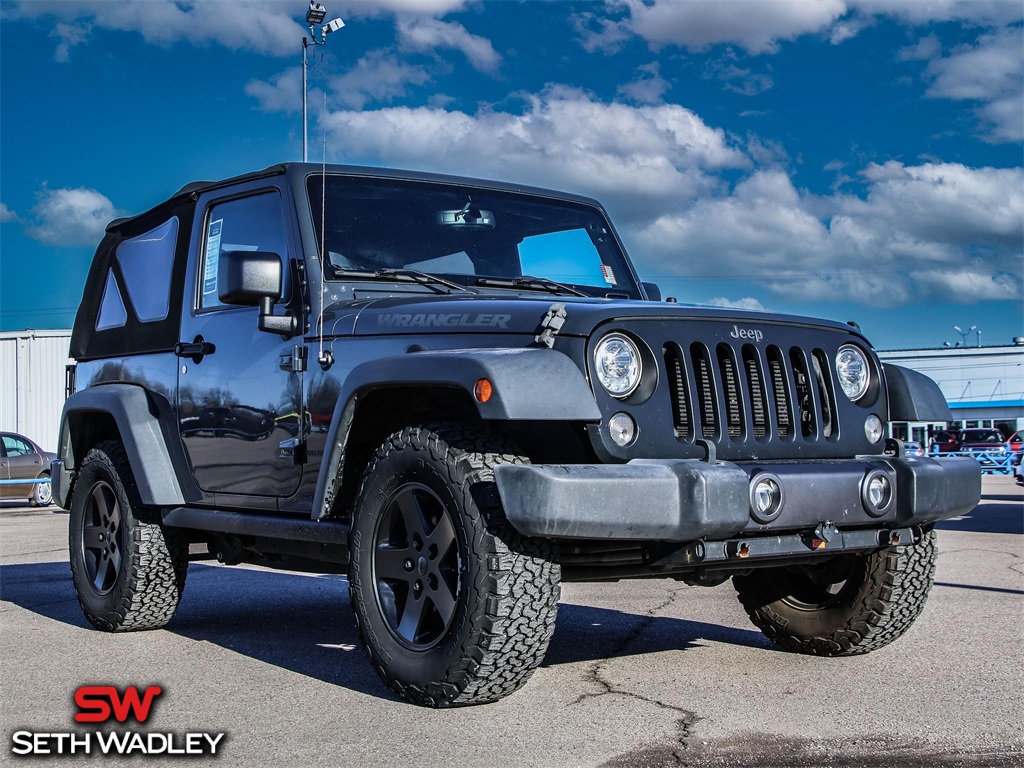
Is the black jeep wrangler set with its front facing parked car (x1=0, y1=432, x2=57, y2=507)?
no

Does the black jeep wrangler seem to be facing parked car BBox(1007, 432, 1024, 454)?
no

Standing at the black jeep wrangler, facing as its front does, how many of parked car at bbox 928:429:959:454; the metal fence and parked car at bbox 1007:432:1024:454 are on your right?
0

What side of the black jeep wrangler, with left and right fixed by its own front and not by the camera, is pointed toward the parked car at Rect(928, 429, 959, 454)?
left

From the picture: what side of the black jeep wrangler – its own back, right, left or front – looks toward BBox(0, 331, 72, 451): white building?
back

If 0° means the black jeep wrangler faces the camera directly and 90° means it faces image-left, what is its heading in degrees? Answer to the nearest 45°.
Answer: approximately 315°

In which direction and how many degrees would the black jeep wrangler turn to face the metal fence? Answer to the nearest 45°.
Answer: approximately 90° to its left
